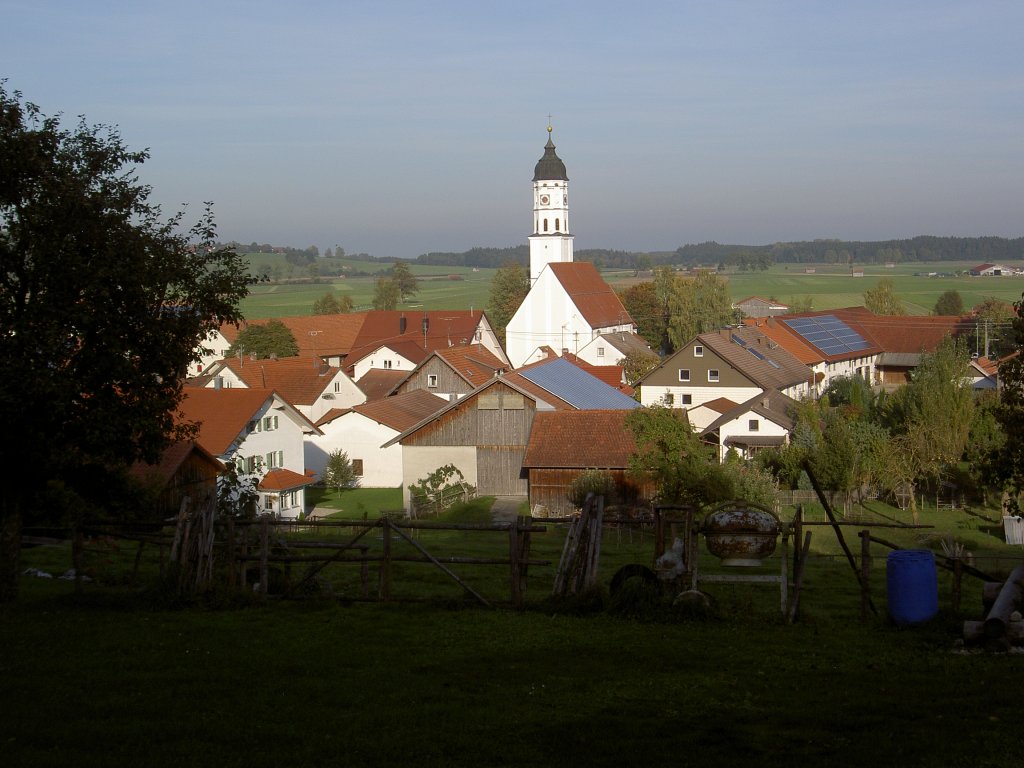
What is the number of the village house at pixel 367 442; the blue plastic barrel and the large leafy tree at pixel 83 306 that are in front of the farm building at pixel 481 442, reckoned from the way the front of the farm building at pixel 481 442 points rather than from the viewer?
2

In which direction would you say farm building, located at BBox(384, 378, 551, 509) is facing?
toward the camera

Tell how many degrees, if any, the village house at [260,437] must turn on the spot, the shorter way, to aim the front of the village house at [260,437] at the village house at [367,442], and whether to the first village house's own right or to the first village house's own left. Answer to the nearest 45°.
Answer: approximately 90° to the first village house's own left

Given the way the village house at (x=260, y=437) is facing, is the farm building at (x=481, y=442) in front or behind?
in front

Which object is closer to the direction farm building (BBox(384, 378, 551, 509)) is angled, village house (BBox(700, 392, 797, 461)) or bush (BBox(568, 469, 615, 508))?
the bush

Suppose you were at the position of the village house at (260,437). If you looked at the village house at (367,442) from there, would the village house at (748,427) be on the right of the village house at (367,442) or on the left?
right

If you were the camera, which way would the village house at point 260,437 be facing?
facing the viewer and to the right of the viewer

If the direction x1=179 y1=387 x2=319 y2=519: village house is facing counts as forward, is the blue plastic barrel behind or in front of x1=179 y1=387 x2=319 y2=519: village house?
in front

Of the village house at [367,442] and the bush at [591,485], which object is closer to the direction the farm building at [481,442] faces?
the bush

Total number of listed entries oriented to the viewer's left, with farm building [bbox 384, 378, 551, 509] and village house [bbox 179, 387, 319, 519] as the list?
0

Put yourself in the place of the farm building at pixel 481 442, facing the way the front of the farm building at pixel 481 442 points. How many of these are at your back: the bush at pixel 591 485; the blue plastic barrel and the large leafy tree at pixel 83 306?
0

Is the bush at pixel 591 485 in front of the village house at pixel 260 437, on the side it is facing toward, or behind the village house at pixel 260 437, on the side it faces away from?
in front

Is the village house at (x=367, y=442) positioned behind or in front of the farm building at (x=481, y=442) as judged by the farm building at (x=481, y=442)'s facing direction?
behind
